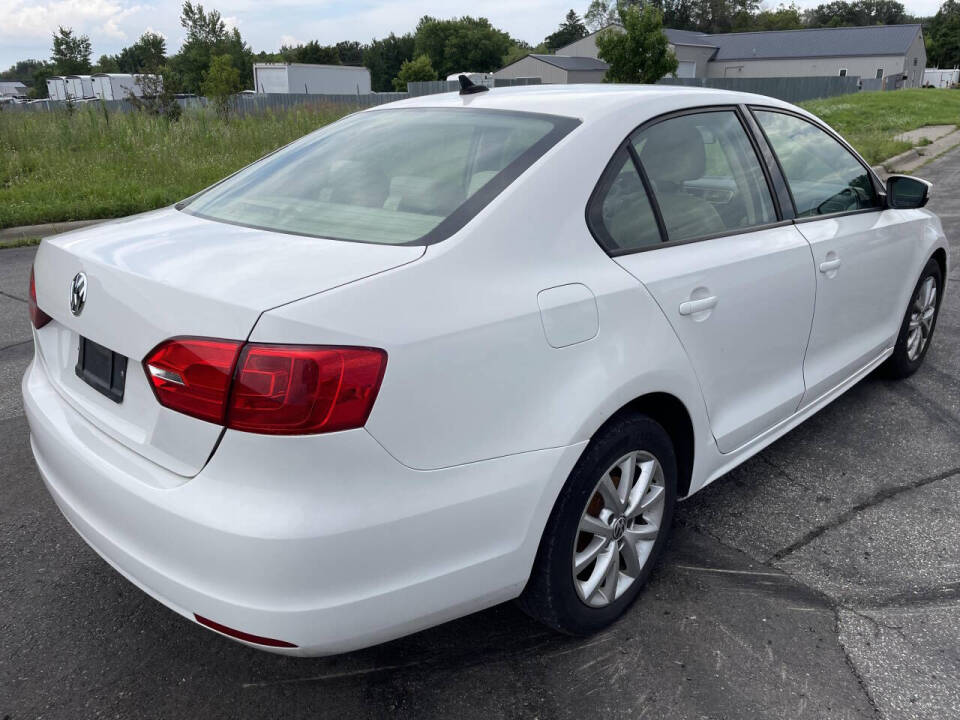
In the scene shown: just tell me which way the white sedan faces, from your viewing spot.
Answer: facing away from the viewer and to the right of the viewer

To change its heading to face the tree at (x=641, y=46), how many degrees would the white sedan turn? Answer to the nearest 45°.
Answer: approximately 45° to its left
